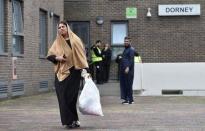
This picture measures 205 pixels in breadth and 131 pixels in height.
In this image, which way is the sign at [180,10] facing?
toward the camera

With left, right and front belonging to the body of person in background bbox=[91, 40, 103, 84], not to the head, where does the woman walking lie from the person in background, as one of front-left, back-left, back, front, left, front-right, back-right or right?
right

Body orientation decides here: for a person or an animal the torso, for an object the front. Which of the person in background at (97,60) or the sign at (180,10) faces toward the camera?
the sign

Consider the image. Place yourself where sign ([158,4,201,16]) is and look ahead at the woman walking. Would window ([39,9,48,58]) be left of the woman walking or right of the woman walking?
right

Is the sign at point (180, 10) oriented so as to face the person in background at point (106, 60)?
no

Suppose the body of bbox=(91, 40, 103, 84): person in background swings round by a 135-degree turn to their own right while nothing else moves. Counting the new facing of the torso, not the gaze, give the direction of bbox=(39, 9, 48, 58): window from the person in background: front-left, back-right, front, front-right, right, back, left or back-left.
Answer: front

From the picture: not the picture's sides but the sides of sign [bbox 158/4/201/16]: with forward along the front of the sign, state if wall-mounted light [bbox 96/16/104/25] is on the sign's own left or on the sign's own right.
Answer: on the sign's own right

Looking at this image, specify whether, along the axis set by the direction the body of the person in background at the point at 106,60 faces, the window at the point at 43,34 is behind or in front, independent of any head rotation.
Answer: in front

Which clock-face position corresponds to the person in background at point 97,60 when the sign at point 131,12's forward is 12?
The person in background is roughly at 1 o'clock from the sign.

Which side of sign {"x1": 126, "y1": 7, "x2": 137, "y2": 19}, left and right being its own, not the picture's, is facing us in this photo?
front

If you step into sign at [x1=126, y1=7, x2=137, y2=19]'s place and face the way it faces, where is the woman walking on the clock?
The woman walking is roughly at 12 o'clock from the sign.

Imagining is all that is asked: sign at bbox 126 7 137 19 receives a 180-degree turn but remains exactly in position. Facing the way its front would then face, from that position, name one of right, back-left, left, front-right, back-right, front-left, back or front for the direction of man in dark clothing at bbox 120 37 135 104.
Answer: back

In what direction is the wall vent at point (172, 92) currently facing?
toward the camera
